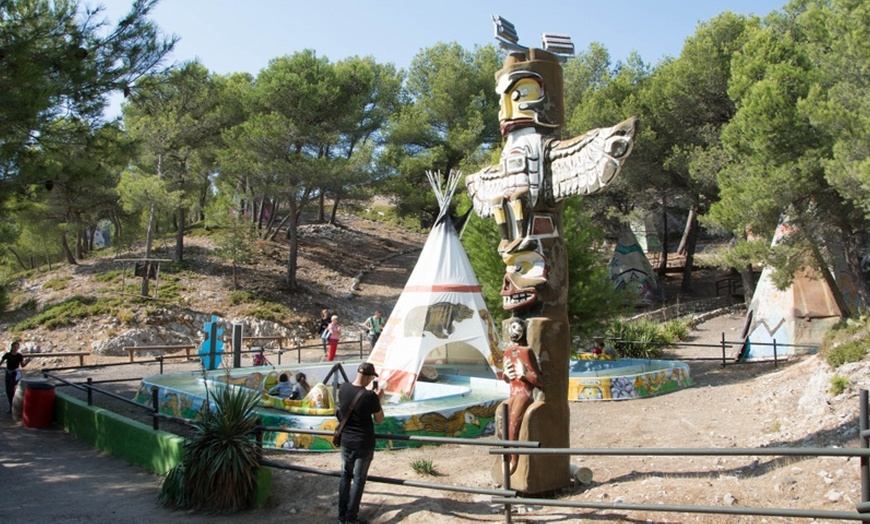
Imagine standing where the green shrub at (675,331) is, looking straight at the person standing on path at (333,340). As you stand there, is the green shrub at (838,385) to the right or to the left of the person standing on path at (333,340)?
left

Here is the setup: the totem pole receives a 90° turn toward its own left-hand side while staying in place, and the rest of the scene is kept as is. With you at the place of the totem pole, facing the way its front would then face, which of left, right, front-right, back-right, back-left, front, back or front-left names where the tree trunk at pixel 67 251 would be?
back

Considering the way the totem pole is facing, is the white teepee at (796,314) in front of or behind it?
behind

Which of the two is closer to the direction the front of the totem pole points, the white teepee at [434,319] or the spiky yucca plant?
the spiky yucca plant

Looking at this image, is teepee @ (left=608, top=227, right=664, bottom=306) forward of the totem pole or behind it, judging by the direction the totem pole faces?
behind

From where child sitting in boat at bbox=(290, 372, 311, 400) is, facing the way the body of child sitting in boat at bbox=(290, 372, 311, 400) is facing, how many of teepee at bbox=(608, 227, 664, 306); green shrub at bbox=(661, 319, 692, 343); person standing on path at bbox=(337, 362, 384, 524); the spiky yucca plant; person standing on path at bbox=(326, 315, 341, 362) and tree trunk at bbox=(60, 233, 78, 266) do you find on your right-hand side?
2

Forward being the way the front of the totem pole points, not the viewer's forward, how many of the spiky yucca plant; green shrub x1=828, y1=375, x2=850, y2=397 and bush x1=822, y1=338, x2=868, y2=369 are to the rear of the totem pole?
2

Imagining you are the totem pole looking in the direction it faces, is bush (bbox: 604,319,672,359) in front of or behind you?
behind
